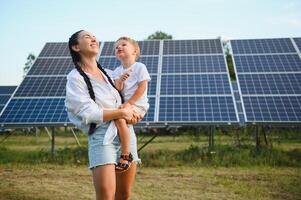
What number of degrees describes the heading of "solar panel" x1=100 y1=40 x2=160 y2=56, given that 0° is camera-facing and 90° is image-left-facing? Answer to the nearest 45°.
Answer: approximately 0°

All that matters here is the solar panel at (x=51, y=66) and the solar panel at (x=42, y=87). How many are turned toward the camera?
2

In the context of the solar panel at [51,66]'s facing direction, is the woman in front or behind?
in front

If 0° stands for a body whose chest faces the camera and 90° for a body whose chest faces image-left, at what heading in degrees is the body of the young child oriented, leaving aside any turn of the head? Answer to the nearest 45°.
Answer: approximately 45°

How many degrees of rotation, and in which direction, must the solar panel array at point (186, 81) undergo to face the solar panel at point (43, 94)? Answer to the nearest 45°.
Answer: approximately 90° to its right

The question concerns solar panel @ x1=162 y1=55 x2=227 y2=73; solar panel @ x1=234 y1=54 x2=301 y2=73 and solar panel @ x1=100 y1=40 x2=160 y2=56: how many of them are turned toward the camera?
3

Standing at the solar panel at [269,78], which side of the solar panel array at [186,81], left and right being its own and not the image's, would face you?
left

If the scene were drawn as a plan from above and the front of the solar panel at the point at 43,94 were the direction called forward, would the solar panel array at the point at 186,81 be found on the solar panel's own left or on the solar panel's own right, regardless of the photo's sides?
on the solar panel's own left

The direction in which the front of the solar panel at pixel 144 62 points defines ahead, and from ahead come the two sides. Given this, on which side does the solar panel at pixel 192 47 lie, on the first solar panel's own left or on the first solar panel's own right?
on the first solar panel's own left

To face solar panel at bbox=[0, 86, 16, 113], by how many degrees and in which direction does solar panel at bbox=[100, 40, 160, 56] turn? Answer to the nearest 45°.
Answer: approximately 135° to its right
